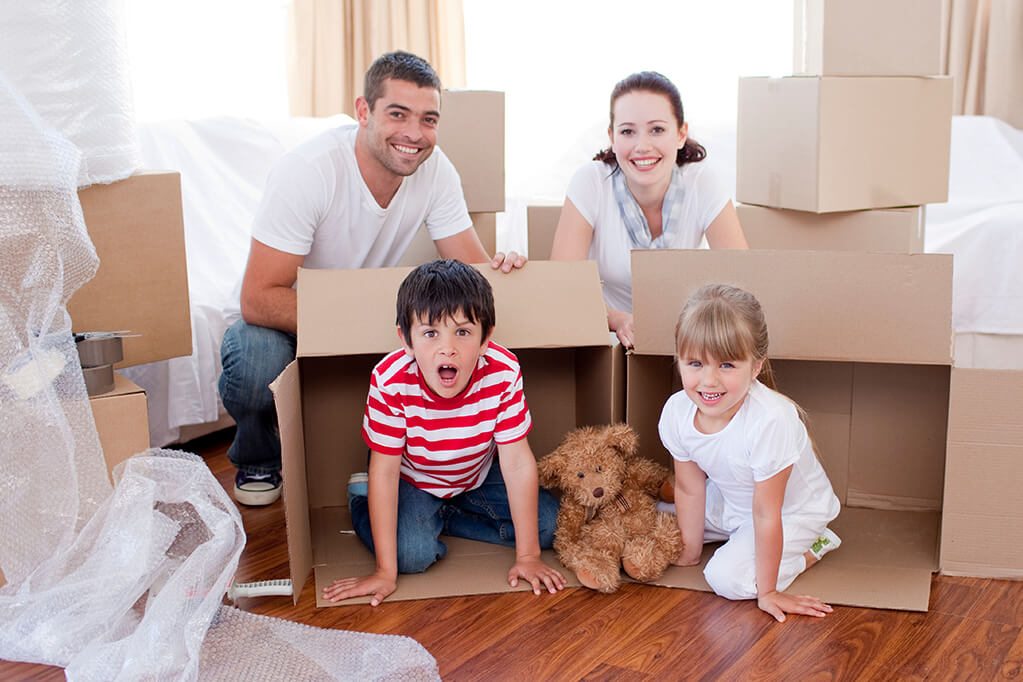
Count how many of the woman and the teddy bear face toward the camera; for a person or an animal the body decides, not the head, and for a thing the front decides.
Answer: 2

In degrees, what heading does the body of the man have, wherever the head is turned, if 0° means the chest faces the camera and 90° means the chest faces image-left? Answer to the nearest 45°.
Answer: approximately 315°

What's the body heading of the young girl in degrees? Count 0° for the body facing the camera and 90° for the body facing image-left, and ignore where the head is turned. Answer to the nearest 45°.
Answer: approximately 45°

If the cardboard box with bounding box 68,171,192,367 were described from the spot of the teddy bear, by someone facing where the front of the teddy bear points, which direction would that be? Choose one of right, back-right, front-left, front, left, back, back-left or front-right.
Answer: right

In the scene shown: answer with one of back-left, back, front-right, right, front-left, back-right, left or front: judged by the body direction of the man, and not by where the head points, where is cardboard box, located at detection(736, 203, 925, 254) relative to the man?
front-left

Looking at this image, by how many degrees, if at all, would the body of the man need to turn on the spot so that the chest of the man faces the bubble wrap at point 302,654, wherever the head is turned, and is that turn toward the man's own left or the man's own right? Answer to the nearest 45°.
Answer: approximately 45° to the man's own right

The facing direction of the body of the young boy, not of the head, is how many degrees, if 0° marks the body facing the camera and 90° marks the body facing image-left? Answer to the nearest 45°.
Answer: approximately 0°

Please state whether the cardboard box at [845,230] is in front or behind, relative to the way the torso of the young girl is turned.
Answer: behind

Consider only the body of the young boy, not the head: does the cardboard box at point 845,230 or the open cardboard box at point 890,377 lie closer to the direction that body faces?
the open cardboard box
